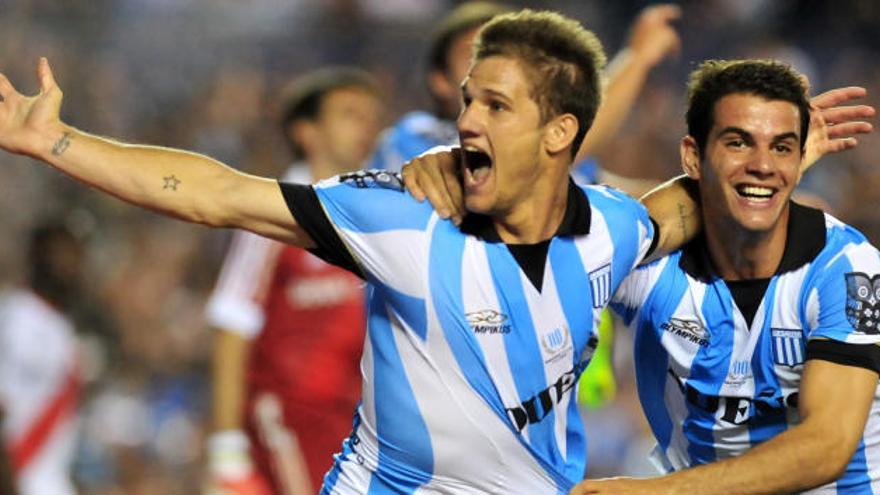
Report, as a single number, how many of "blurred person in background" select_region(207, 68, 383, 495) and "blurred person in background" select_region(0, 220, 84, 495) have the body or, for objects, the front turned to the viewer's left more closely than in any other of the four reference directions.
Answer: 0

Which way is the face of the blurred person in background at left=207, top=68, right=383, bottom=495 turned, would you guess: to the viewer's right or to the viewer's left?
to the viewer's right

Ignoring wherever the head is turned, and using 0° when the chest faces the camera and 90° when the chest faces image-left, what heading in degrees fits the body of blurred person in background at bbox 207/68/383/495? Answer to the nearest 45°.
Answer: approximately 315°
